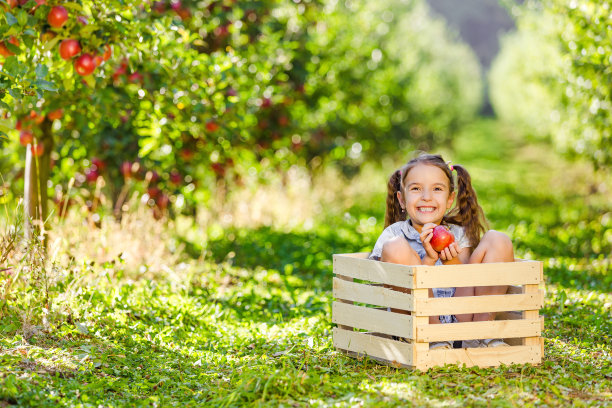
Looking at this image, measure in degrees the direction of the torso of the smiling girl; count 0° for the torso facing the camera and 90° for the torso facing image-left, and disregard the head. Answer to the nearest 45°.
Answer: approximately 0°

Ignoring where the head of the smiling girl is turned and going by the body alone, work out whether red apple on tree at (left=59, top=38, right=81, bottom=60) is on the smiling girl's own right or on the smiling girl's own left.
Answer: on the smiling girl's own right

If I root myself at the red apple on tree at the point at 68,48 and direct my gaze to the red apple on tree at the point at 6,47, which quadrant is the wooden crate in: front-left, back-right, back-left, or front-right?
back-left

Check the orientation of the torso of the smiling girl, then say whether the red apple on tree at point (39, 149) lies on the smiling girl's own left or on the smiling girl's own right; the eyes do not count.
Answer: on the smiling girl's own right
